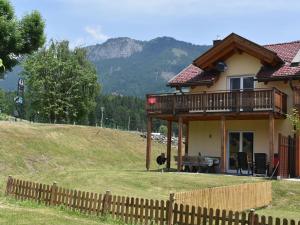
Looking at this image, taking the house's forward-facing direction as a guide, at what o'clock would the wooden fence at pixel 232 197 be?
The wooden fence is roughly at 12 o'clock from the house.

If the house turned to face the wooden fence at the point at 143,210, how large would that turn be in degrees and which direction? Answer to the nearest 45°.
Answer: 0° — it already faces it

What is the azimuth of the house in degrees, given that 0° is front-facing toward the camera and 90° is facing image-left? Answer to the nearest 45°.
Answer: approximately 0°
